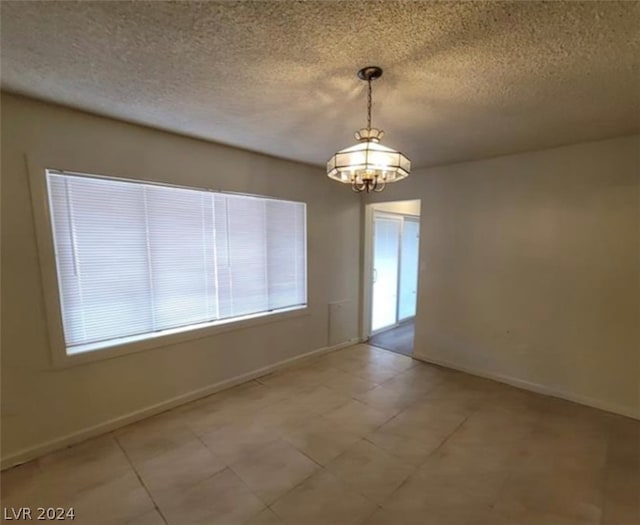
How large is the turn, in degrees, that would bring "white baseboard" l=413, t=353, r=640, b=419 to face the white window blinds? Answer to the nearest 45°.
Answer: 0° — it already faces it

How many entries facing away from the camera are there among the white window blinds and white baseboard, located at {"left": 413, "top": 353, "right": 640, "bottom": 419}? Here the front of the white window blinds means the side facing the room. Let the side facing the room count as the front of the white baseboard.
0

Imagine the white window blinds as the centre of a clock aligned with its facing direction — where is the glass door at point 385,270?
The glass door is roughly at 10 o'clock from the white window blinds.

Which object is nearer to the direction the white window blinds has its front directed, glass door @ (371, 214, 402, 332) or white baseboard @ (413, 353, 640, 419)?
the white baseboard

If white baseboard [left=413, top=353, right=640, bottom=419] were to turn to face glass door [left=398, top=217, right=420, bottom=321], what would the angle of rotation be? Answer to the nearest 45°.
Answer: approximately 90° to its right

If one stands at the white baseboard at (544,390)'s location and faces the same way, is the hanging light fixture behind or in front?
in front

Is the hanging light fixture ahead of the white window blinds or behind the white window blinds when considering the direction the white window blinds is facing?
ahead

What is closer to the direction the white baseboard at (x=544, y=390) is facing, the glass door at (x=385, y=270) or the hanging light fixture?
the hanging light fixture

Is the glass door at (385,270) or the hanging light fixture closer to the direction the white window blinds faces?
the hanging light fixture

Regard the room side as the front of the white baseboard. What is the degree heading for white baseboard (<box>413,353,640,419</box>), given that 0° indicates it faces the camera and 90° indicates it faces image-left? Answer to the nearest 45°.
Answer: approximately 45°

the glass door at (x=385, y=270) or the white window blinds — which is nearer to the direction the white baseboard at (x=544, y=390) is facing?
the white window blinds

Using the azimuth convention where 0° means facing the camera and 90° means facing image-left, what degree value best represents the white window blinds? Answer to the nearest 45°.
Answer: approximately 315°
